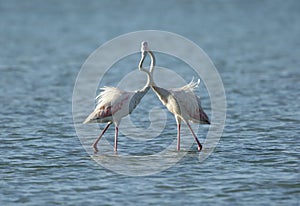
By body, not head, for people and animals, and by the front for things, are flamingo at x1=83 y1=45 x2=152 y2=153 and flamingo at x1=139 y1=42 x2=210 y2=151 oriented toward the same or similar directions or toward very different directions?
very different directions

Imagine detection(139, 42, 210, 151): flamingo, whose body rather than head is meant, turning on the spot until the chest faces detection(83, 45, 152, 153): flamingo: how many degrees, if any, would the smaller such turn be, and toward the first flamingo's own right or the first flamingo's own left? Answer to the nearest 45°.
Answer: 0° — it already faces it

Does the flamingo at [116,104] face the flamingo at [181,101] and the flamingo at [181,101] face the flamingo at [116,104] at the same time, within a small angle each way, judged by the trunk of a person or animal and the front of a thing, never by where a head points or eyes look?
yes

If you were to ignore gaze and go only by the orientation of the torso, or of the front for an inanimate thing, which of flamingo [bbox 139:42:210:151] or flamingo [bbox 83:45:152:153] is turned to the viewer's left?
flamingo [bbox 139:42:210:151]

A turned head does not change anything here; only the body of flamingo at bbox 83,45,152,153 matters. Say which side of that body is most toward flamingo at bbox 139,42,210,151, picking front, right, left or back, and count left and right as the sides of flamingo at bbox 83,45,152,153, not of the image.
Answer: front

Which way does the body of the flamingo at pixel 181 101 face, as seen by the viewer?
to the viewer's left

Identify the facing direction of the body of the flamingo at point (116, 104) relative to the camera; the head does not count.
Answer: to the viewer's right

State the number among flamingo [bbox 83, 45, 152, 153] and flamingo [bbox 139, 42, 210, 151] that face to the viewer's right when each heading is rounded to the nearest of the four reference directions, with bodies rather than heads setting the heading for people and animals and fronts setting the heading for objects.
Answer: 1
